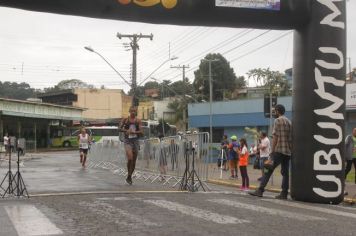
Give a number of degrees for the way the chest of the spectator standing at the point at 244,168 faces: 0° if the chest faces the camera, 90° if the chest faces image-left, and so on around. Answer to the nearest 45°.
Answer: approximately 90°

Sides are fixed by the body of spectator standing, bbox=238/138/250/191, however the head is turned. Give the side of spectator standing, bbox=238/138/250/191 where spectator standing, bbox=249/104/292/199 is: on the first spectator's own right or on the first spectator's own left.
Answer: on the first spectator's own left

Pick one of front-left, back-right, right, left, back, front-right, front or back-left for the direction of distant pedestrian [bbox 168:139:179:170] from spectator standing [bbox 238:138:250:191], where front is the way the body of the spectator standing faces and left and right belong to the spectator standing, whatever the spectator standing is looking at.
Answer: front-right

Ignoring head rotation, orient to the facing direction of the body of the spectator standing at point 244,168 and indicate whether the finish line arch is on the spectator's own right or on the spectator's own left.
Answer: on the spectator's own left

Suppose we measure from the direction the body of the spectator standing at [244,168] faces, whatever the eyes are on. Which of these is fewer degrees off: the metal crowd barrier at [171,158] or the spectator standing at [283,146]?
the metal crowd barrier

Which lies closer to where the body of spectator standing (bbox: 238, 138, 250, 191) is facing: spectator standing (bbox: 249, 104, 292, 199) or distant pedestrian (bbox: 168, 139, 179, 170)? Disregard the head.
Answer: the distant pedestrian
